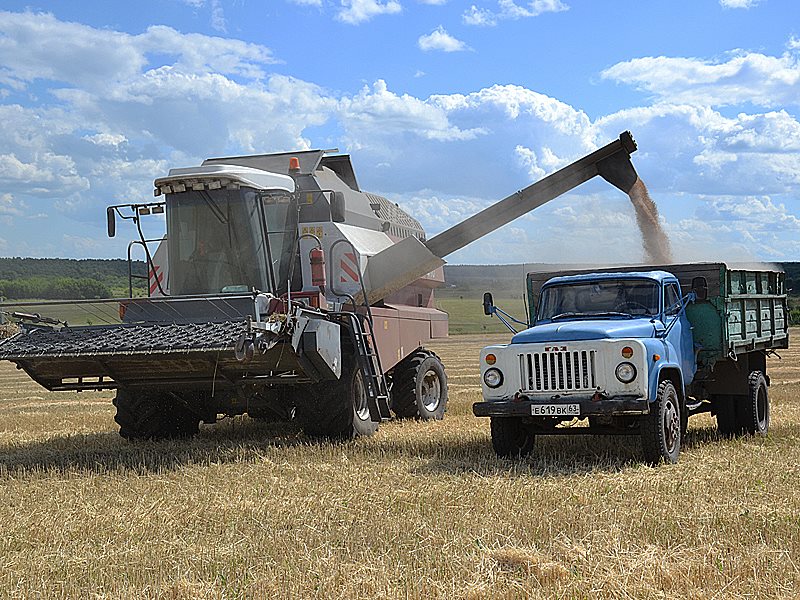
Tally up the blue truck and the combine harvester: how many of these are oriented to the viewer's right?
0

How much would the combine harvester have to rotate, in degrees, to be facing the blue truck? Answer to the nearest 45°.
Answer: approximately 90° to its left

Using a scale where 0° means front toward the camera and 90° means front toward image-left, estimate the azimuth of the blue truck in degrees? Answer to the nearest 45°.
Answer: approximately 45°

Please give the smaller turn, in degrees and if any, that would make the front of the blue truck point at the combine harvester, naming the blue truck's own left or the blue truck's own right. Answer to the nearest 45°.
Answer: approximately 45° to the blue truck's own right

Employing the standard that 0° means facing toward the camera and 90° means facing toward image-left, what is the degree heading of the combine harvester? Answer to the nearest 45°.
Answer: approximately 45°
